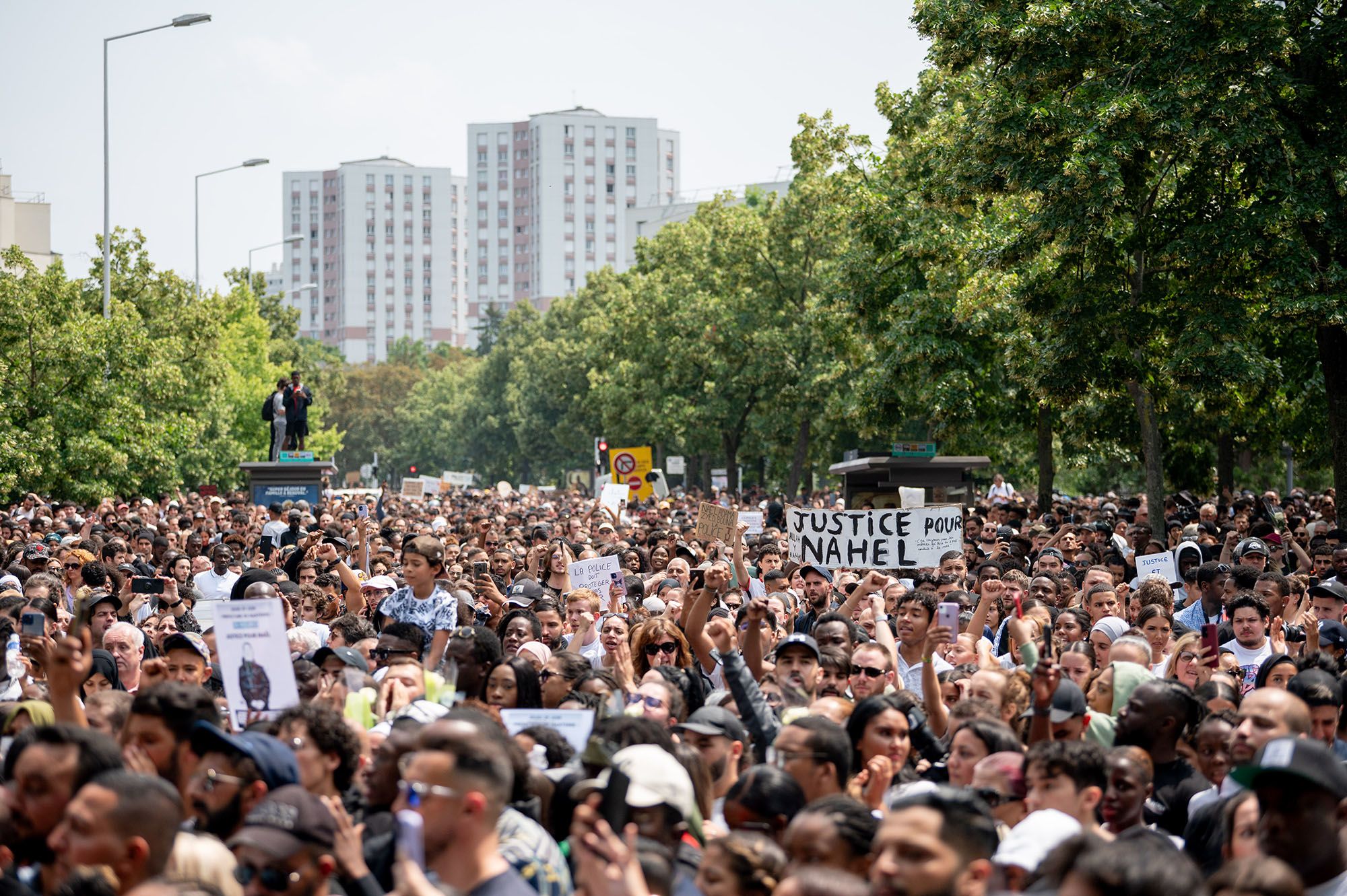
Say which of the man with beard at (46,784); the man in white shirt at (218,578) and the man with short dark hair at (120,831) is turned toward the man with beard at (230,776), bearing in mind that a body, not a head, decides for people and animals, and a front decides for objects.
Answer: the man in white shirt

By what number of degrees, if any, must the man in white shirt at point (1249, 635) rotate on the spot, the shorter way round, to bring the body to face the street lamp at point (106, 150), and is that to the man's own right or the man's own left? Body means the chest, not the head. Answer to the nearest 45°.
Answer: approximately 135° to the man's own right
